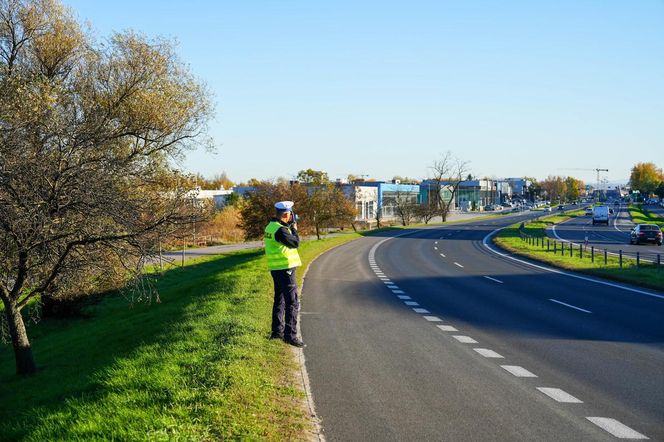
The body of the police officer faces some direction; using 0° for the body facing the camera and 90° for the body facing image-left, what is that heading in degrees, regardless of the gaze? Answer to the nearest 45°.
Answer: approximately 270°

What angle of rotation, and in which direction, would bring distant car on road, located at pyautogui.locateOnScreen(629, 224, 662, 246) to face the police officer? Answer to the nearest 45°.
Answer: approximately 135° to its left

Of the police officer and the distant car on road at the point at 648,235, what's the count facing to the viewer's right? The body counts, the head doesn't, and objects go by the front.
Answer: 1

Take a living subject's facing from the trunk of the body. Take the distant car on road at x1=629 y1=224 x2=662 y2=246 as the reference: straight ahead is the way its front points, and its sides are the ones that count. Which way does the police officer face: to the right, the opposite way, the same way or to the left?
to the right

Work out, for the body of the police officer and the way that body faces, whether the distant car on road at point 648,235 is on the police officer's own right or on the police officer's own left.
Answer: on the police officer's own left

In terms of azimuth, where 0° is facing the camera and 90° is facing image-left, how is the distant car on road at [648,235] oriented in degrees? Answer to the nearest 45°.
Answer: approximately 135°
